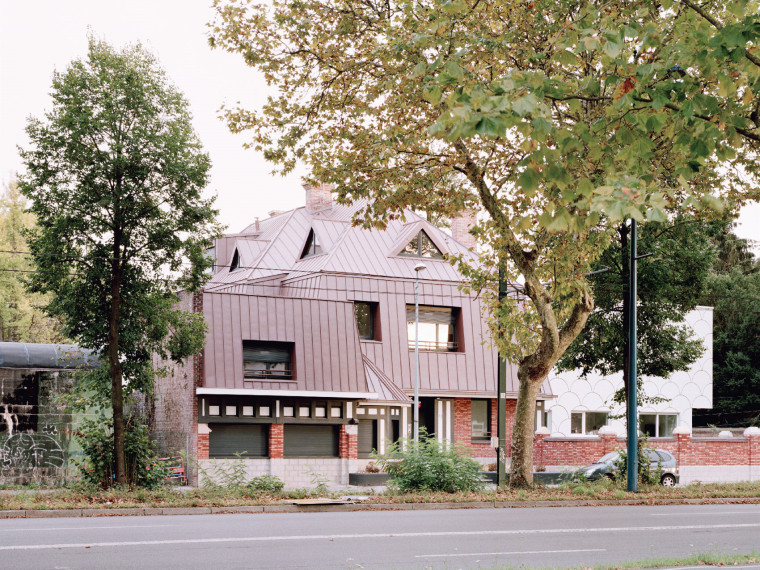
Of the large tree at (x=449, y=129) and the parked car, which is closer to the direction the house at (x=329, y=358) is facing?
the large tree

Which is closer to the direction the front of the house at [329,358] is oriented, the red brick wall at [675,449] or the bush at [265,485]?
the bush

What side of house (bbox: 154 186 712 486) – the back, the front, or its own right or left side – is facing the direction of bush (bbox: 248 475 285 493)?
front

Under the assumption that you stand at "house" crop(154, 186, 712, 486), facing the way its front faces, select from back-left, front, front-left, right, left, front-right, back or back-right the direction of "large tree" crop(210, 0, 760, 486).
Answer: front

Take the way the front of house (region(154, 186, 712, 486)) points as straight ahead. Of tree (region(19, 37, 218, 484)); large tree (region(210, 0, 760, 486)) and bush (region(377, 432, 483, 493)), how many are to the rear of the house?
0

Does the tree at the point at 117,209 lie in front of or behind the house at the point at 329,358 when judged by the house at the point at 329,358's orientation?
in front

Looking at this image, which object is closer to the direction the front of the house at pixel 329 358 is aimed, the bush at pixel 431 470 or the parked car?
the bush

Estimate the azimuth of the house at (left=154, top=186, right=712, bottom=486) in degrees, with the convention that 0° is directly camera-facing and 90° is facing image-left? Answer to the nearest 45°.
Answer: approximately 0°

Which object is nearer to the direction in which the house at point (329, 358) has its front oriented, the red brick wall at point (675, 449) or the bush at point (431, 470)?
the bush

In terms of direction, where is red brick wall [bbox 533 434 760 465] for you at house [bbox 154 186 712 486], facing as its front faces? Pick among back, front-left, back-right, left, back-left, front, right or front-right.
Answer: left

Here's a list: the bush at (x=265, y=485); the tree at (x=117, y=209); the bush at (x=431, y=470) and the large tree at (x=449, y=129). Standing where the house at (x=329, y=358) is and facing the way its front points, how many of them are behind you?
0
